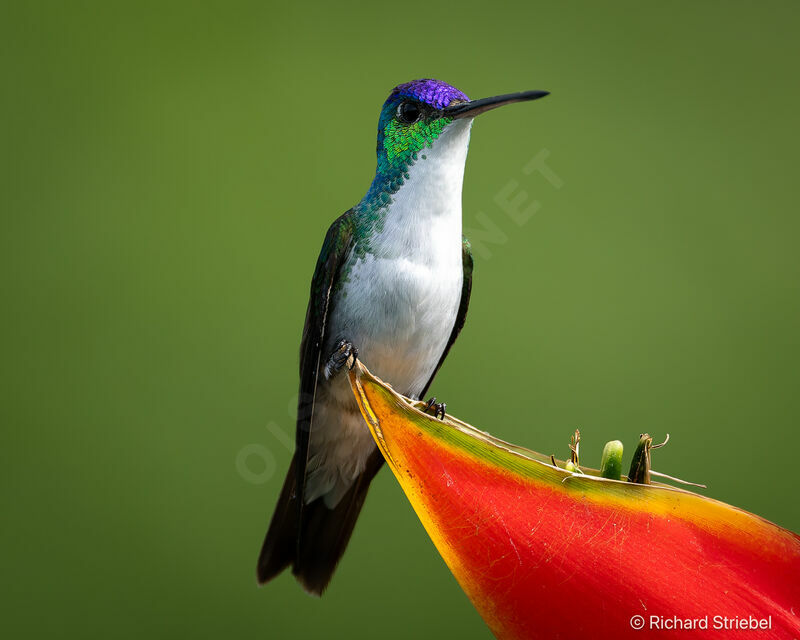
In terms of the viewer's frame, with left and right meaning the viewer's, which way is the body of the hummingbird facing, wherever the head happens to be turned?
facing the viewer and to the right of the viewer
